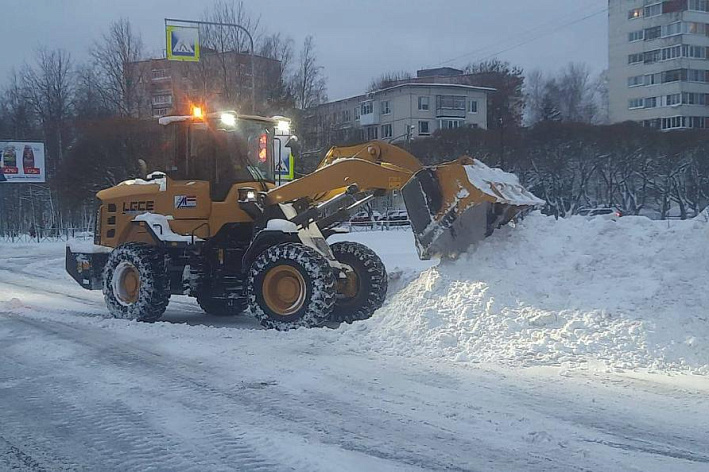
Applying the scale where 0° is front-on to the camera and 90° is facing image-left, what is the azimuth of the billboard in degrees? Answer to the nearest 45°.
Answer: approximately 0°

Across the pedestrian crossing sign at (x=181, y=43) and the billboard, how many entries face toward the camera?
2

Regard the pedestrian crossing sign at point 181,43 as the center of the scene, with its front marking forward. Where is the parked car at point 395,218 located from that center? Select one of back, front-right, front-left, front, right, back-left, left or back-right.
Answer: back-left

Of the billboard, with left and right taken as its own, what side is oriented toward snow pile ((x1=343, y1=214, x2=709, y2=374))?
front

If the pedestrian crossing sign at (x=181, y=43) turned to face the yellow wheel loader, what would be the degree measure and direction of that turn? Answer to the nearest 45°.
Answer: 0° — it already faces it
